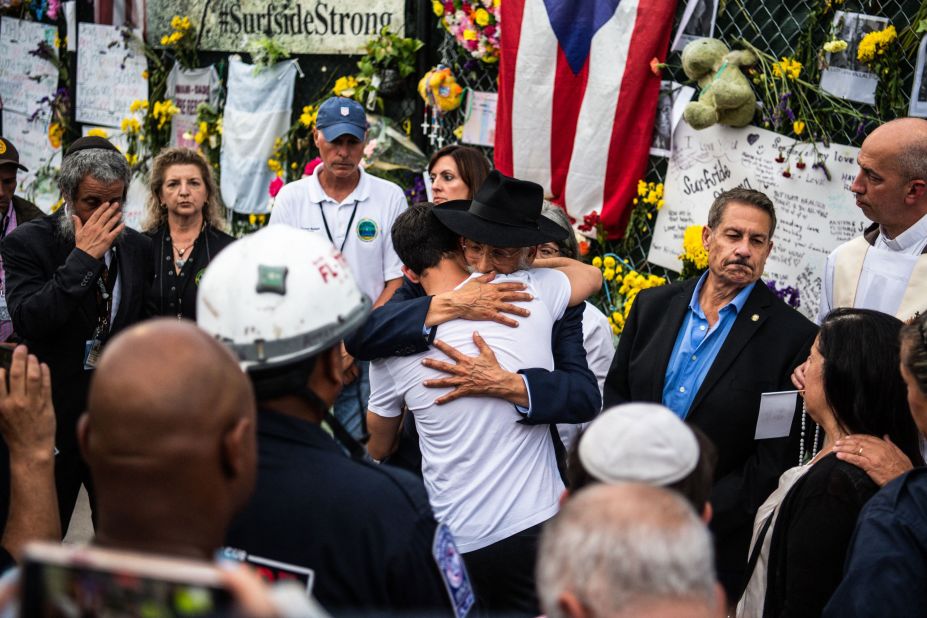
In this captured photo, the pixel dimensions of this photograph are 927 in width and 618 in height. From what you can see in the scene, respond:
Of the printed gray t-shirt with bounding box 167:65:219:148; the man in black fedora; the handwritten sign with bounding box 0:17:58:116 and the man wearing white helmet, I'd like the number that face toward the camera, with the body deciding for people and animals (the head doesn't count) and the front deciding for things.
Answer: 3

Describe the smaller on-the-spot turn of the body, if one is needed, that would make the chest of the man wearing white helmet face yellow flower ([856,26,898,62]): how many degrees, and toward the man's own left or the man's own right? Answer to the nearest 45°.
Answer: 0° — they already face it

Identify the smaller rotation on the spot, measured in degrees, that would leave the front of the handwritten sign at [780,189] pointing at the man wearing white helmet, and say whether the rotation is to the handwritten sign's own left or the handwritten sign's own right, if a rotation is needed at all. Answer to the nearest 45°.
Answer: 0° — it already faces them

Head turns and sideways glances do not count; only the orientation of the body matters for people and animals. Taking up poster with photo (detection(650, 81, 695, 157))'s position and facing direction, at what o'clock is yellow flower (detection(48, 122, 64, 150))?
The yellow flower is roughly at 4 o'clock from the poster with photo.

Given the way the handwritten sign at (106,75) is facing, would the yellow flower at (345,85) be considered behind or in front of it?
in front

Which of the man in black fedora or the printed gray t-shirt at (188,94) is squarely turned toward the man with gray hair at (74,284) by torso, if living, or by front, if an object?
the printed gray t-shirt

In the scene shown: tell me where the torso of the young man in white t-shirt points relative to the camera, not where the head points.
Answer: away from the camera

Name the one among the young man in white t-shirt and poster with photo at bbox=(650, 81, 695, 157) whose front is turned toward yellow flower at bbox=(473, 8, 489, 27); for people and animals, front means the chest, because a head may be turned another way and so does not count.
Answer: the young man in white t-shirt

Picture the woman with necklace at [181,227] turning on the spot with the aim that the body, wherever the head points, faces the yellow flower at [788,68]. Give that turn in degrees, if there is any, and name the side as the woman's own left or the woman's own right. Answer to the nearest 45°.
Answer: approximately 90° to the woman's own left

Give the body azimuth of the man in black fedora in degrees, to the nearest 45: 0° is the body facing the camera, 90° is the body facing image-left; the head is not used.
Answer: approximately 0°

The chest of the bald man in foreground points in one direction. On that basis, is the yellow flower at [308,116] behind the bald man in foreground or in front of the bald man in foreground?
in front

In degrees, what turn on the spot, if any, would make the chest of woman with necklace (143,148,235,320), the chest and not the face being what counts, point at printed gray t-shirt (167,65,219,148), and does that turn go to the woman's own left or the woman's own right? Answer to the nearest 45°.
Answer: approximately 180°
